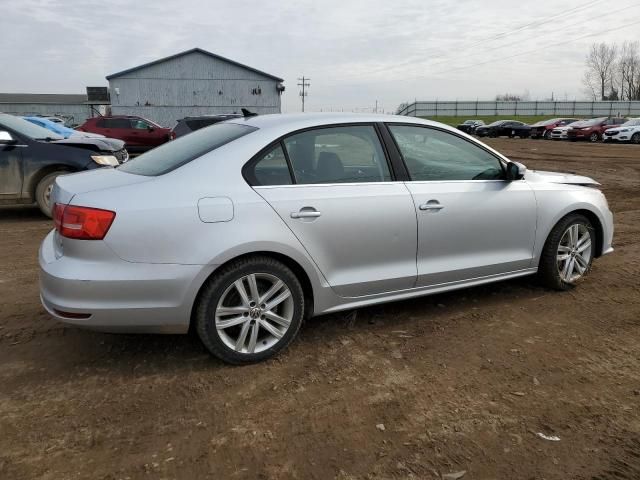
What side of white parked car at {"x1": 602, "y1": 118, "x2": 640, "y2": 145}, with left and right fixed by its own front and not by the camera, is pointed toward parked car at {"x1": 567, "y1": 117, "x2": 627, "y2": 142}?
right

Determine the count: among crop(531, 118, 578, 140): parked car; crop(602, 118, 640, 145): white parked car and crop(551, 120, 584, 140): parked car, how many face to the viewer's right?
0

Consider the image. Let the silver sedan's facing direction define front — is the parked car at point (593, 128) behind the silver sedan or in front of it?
in front

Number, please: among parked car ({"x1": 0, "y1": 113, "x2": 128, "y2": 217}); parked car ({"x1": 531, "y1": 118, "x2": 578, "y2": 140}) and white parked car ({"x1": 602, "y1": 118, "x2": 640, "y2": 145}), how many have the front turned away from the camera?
0

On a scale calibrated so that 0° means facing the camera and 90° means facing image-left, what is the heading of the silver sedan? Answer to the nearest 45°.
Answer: approximately 225°

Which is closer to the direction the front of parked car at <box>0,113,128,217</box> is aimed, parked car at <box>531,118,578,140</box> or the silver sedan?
the silver sedan

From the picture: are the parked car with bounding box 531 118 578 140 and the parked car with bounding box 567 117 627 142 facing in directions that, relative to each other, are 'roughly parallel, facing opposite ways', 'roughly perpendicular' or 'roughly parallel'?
roughly parallel

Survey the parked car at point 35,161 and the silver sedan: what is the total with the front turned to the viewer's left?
0

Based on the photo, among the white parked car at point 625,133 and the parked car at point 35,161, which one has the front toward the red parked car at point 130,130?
the white parked car

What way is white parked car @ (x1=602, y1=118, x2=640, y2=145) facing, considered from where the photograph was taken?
facing the viewer and to the left of the viewer

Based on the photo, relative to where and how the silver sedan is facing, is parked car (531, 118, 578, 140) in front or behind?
in front

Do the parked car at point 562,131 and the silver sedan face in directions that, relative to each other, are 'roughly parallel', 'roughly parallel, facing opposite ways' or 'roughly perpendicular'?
roughly parallel, facing opposite ways

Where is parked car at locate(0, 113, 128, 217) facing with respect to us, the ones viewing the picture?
facing the viewer and to the right of the viewer

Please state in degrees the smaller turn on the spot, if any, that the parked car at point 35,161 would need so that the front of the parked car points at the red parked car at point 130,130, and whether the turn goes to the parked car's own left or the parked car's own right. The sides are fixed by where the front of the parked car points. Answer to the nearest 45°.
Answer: approximately 135° to the parked car's own left

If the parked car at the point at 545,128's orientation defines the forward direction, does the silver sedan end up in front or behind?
in front
